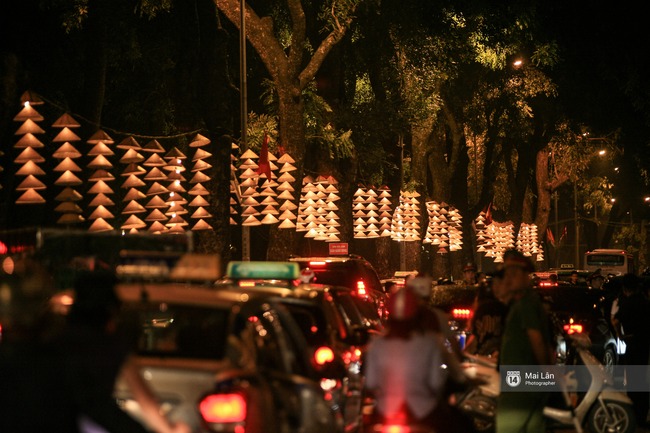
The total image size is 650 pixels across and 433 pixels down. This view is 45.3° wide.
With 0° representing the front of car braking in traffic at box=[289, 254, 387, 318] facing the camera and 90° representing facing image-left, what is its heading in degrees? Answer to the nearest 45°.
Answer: approximately 225°

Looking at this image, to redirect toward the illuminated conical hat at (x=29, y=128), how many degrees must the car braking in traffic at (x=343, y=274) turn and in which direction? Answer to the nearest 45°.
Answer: approximately 135° to its left

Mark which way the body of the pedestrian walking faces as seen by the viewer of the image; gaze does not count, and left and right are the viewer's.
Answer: facing to the left of the viewer

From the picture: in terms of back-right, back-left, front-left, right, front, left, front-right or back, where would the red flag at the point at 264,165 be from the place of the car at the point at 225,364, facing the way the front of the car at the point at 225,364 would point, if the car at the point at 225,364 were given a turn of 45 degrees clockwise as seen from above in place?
left

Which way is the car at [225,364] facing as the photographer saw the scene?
facing away from the viewer and to the right of the viewer

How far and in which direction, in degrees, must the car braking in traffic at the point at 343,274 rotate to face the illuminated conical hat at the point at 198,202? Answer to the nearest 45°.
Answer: approximately 90° to its left

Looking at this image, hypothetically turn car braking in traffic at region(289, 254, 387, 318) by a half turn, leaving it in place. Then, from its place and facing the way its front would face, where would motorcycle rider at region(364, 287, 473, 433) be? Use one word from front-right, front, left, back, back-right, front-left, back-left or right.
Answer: front-left

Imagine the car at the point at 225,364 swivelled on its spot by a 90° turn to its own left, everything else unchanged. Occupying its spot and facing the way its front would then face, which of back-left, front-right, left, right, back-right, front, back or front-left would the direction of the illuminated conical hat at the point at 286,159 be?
front-right

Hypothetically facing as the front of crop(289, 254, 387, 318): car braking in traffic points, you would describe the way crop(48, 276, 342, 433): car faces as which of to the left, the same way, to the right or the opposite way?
the same way

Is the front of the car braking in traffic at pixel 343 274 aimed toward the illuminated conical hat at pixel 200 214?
no

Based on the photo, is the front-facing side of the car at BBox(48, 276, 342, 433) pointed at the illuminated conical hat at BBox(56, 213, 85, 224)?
no

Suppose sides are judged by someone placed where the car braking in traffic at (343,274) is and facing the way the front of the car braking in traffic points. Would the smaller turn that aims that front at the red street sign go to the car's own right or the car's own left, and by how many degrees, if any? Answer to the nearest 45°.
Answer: approximately 45° to the car's own left
